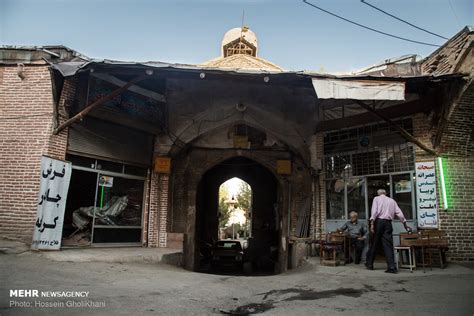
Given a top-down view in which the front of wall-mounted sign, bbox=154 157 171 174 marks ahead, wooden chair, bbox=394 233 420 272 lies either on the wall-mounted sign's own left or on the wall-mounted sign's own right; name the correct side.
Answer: on the wall-mounted sign's own left

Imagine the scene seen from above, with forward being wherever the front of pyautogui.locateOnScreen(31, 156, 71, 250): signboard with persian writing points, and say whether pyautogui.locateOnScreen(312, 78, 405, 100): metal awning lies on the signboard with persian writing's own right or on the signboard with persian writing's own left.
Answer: on the signboard with persian writing's own left

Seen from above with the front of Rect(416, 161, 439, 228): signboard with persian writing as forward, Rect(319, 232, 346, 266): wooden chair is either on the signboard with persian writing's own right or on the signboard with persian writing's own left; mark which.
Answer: on the signboard with persian writing's own right

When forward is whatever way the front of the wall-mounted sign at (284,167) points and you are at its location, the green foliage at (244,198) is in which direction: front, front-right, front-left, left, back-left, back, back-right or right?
back

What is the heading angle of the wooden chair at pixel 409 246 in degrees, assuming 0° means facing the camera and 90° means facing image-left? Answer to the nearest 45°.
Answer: approximately 45°

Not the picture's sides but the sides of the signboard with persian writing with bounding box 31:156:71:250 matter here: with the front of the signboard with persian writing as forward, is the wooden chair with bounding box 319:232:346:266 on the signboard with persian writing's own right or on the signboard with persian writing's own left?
on the signboard with persian writing's own left

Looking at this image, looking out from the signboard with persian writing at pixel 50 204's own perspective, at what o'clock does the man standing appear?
The man standing is roughly at 10 o'clock from the signboard with persian writing.

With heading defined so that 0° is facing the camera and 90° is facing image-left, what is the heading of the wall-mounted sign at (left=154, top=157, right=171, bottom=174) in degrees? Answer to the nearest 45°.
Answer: approximately 0°

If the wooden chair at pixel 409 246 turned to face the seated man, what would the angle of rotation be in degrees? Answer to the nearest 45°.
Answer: approximately 90° to its right

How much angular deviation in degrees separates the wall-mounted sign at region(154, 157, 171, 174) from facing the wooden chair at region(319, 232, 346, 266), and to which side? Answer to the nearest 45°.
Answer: approximately 45° to its left

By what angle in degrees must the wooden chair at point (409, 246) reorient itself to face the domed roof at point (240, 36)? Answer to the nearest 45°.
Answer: approximately 90° to its right

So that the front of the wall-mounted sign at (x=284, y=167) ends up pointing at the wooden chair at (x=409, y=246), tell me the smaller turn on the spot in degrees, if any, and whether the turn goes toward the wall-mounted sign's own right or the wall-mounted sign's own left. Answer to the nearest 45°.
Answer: approximately 45° to the wall-mounted sign's own left
